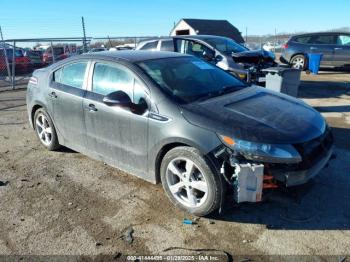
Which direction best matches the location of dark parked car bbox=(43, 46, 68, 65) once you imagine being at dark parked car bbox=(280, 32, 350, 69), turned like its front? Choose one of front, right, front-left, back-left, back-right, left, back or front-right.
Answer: back

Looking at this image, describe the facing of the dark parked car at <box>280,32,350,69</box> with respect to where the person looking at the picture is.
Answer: facing to the right of the viewer

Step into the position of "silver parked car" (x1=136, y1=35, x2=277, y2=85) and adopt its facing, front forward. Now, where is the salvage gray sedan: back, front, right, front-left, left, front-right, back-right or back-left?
front-right

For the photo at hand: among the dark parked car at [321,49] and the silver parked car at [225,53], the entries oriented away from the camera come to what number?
0

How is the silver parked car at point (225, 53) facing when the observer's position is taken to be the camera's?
facing the viewer and to the right of the viewer

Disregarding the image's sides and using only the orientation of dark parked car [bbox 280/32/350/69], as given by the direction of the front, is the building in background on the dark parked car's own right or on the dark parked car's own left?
on the dark parked car's own left

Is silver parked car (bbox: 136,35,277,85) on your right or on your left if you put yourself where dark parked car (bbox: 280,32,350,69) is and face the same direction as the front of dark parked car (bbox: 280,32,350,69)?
on your right

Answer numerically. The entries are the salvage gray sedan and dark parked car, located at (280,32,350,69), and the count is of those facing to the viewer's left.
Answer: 0

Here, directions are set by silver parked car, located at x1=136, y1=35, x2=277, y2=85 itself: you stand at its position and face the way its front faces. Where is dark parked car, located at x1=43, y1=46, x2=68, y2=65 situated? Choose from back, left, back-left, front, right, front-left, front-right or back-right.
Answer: back

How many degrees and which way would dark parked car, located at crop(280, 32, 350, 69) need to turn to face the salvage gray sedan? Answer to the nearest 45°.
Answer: approximately 90° to its right

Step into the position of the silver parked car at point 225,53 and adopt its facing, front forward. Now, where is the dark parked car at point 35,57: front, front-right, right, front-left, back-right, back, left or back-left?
back

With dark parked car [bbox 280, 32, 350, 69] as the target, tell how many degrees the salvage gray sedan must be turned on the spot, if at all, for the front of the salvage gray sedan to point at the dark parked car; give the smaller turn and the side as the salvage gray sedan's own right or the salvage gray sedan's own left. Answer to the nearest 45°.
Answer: approximately 90° to the salvage gray sedan's own left

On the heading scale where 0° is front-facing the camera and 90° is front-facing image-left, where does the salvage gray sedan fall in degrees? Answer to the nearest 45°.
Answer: approximately 315°

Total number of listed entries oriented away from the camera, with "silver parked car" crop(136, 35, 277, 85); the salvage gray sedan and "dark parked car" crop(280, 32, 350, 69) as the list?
0

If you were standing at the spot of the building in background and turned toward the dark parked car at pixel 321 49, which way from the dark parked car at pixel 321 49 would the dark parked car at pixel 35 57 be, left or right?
right

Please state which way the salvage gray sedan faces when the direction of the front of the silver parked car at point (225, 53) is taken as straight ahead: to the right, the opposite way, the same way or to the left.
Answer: the same way
